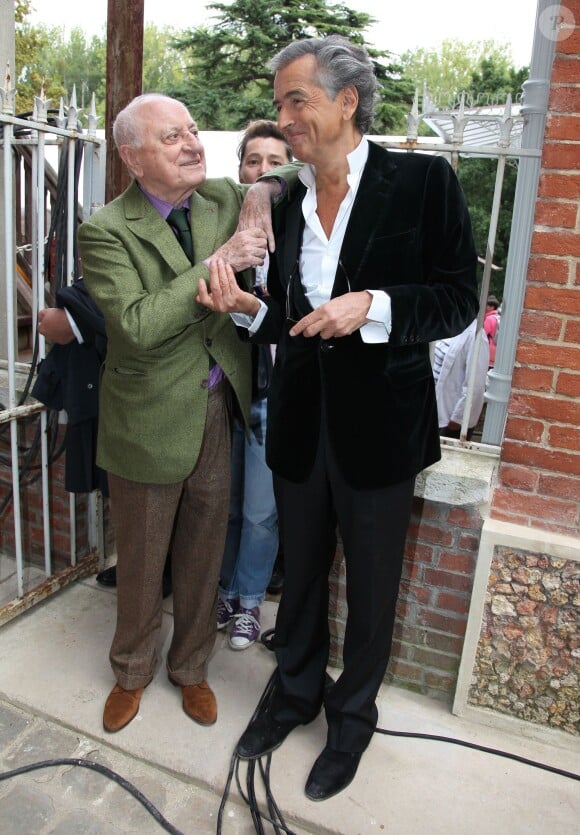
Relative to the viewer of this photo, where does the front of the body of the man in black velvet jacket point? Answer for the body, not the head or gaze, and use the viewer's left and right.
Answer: facing the viewer and to the left of the viewer

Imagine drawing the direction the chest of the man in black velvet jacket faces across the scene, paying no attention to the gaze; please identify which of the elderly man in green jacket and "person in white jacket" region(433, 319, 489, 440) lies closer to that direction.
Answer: the elderly man in green jacket

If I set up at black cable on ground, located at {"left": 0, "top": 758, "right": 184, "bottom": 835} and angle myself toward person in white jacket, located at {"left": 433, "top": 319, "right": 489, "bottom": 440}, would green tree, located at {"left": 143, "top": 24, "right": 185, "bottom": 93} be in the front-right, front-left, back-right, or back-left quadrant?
front-left

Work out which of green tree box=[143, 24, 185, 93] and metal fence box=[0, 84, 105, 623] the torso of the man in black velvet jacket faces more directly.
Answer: the metal fence

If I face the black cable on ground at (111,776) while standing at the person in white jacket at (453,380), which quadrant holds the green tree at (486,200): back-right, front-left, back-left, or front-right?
back-right

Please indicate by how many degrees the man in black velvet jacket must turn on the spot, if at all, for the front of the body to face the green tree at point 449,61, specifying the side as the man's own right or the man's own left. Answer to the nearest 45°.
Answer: approximately 135° to the man's own right

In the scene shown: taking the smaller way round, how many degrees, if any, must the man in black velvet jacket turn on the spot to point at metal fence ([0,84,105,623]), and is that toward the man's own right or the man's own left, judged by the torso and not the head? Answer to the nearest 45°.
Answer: approximately 90° to the man's own right

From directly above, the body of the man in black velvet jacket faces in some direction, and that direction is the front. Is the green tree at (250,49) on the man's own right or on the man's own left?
on the man's own right

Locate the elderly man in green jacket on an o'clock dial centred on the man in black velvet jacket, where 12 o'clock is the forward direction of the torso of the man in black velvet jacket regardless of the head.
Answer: The elderly man in green jacket is roughly at 2 o'clock from the man in black velvet jacket.

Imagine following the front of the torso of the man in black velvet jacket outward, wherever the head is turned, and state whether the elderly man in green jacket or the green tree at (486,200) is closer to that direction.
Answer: the elderly man in green jacket

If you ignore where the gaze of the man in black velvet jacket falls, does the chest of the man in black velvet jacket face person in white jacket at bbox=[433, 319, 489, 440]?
no

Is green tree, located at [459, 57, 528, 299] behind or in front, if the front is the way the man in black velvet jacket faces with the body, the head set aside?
behind

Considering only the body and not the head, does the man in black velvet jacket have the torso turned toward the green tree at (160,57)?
no
